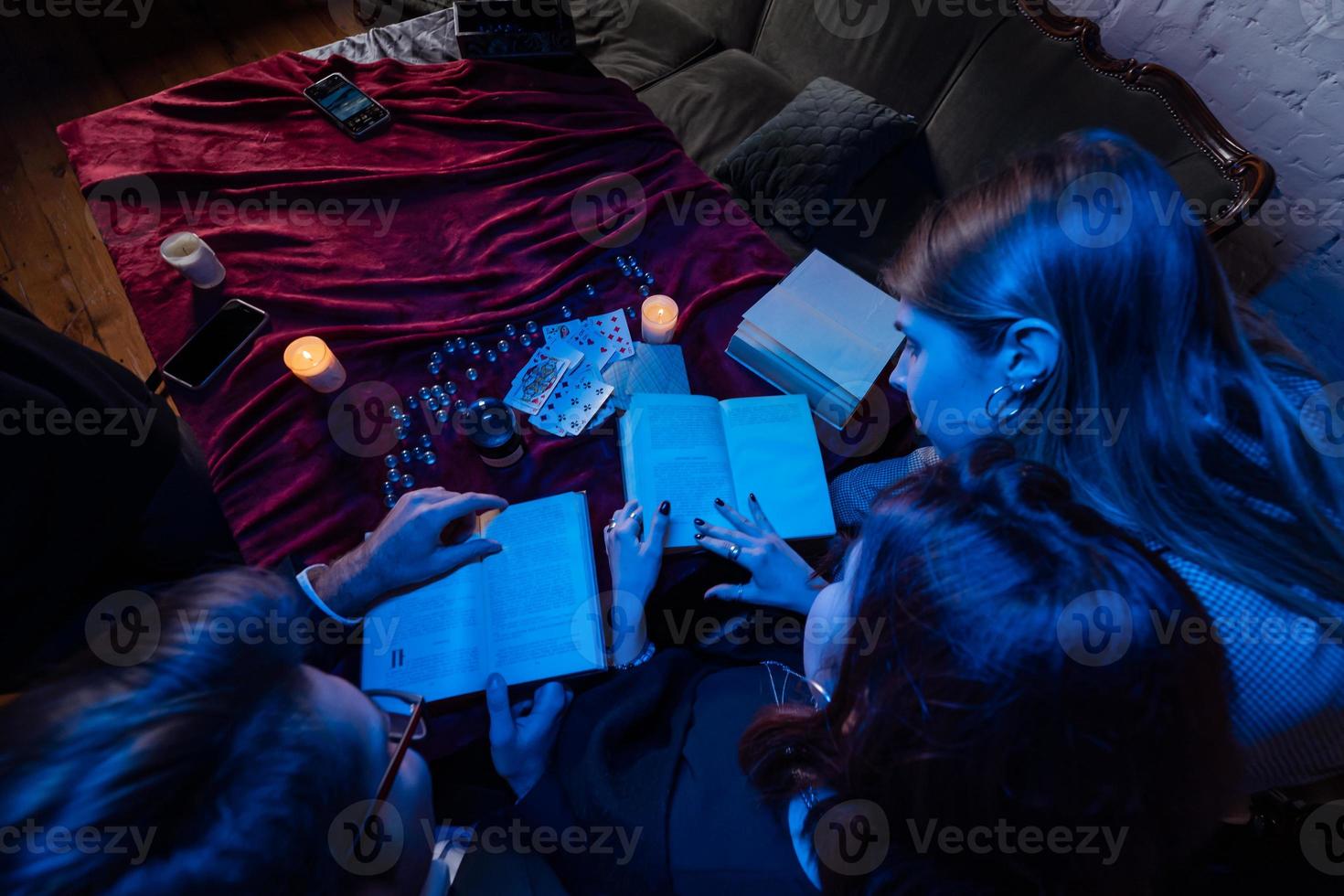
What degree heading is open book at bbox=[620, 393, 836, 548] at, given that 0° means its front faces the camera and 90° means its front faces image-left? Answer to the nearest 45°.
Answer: approximately 0°

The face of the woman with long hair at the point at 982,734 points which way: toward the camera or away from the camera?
away from the camera

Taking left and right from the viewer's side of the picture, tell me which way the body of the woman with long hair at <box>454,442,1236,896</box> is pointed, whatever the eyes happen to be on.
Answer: facing away from the viewer and to the left of the viewer
